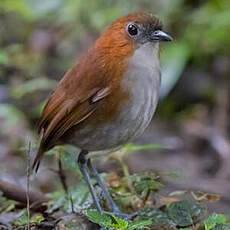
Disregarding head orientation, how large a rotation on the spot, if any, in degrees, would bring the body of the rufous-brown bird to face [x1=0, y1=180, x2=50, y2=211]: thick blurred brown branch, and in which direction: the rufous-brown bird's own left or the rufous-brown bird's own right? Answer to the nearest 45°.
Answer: approximately 180°

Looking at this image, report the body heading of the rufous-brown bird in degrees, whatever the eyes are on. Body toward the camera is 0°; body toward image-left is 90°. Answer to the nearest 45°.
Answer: approximately 270°
